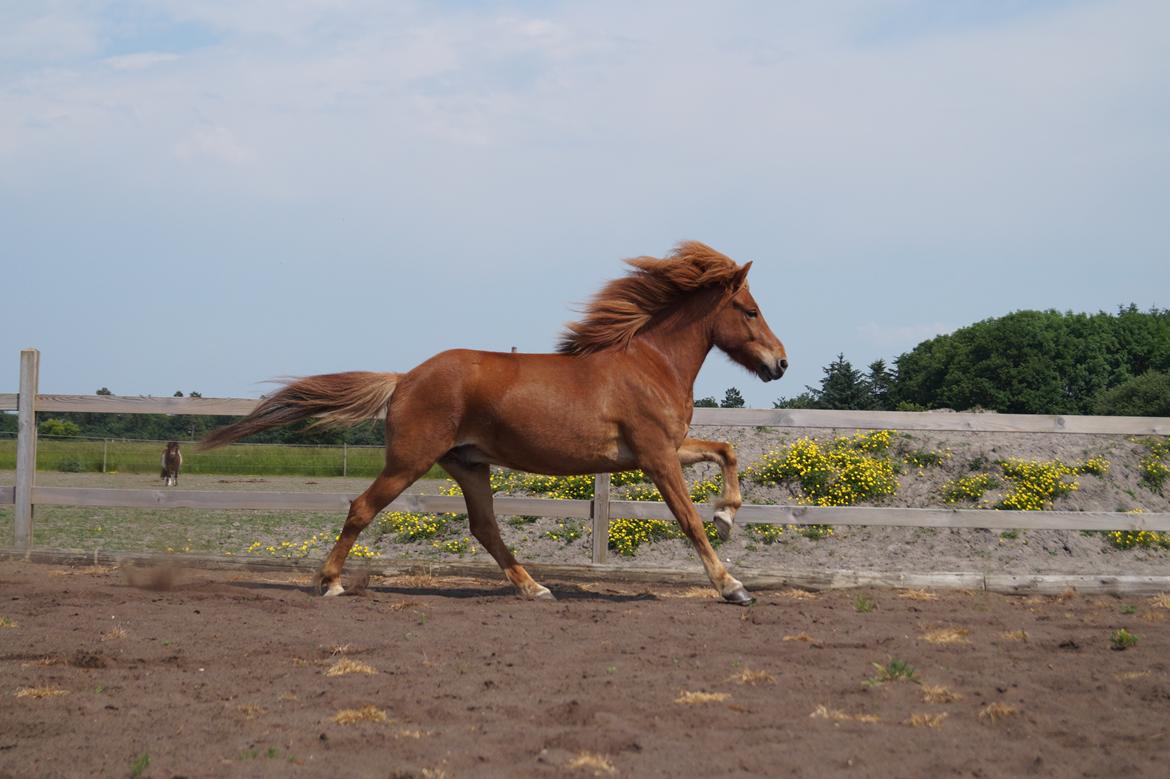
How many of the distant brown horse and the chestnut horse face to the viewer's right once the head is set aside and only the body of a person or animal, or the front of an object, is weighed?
1

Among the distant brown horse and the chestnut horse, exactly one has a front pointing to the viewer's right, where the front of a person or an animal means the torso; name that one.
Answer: the chestnut horse

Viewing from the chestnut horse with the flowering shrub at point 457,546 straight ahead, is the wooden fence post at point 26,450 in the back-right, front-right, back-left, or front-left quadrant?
front-left

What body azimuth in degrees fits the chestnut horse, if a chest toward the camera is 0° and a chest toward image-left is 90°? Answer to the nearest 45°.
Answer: approximately 270°

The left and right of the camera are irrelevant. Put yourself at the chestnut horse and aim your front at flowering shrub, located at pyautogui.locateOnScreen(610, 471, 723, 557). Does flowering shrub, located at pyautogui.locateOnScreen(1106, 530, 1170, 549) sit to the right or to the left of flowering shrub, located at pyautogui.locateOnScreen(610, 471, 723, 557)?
right

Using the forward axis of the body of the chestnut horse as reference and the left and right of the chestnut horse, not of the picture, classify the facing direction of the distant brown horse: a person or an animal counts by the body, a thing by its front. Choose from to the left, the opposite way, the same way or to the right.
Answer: to the right

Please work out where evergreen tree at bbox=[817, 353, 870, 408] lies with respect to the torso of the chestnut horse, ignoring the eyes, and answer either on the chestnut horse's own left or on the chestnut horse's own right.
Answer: on the chestnut horse's own left

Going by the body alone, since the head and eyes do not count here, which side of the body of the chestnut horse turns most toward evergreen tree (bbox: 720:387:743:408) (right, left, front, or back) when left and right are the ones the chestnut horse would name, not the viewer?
left

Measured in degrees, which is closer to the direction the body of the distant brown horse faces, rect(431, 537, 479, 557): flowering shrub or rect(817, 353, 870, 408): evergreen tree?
the flowering shrub

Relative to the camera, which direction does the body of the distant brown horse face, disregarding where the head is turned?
toward the camera

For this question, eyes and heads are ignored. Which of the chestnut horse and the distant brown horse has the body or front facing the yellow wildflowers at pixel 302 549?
the distant brown horse

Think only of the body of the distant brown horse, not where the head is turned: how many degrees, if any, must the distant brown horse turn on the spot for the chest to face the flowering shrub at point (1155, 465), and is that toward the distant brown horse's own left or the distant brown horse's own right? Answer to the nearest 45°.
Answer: approximately 45° to the distant brown horse's own left

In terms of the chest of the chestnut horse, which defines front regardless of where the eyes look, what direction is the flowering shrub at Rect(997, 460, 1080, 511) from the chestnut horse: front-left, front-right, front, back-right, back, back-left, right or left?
front-left

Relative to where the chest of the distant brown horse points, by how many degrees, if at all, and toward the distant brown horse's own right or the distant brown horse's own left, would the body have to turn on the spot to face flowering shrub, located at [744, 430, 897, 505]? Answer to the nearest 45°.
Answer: approximately 45° to the distant brown horse's own left
